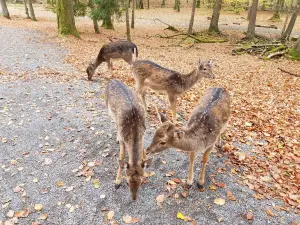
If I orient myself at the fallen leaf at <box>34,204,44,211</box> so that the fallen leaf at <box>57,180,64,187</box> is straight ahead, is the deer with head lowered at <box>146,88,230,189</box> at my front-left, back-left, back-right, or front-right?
front-right

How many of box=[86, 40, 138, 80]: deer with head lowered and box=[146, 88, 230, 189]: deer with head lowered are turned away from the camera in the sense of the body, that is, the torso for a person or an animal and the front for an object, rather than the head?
0

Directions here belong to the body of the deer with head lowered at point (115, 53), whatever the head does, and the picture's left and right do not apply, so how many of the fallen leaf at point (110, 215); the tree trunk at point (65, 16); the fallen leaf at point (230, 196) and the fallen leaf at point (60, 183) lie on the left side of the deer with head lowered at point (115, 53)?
3

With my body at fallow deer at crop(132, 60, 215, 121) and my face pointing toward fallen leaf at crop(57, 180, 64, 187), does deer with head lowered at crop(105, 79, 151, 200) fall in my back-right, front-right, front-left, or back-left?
front-left

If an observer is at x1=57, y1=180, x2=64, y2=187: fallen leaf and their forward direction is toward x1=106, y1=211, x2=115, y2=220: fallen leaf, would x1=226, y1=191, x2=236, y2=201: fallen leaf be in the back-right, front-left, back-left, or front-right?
front-left

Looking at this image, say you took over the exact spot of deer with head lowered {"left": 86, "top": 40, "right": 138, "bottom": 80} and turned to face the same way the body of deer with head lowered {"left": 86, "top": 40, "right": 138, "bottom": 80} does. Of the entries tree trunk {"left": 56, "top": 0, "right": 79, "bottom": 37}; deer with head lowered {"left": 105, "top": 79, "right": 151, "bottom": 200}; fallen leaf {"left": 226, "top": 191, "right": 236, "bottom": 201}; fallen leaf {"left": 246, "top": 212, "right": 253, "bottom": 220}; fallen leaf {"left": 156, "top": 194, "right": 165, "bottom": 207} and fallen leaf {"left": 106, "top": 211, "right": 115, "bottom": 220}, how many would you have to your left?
5

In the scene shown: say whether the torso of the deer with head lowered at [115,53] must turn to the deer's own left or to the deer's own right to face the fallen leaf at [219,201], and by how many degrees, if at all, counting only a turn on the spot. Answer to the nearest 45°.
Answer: approximately 90° to the deer's own left

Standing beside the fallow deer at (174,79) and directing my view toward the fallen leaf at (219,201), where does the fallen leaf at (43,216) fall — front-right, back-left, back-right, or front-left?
front-right

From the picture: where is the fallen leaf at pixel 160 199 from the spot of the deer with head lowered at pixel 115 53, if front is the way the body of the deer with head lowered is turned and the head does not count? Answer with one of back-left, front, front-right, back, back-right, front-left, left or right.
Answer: left

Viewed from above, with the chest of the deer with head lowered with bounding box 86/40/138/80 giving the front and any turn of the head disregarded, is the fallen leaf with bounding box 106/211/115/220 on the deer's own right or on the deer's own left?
on the deer's own left

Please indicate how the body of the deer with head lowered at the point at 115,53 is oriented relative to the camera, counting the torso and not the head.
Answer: to the viewer's left

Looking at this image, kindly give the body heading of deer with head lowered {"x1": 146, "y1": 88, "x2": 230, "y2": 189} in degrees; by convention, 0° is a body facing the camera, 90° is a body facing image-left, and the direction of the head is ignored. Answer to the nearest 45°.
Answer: approximately 45°

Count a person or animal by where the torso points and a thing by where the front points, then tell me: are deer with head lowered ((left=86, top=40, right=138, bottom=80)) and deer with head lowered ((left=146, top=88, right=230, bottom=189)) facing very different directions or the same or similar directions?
same or similar directions

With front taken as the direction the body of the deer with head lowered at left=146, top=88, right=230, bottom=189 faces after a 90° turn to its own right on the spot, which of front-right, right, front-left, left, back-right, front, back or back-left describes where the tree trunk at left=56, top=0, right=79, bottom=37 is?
front

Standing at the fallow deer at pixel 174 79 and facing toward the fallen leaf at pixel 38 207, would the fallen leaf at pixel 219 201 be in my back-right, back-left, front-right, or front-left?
front-left
